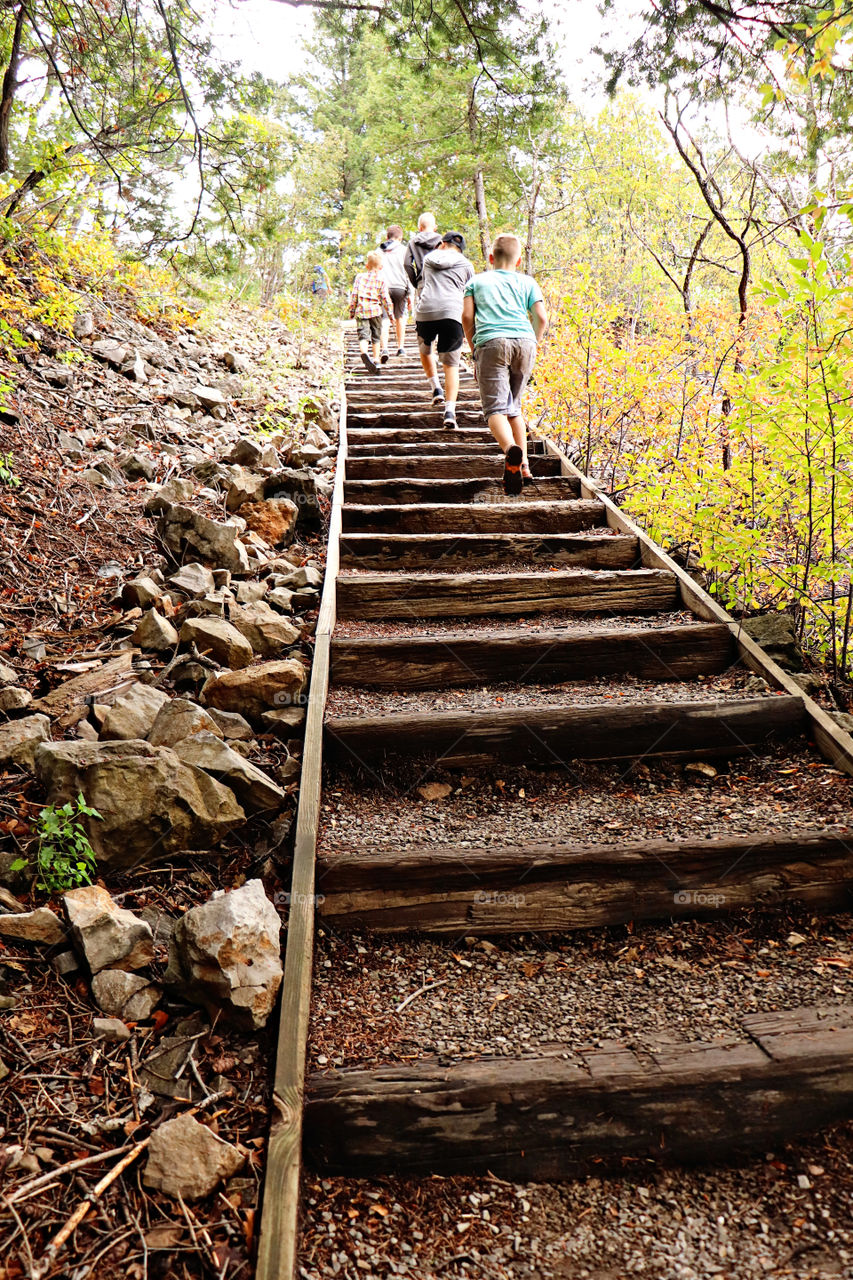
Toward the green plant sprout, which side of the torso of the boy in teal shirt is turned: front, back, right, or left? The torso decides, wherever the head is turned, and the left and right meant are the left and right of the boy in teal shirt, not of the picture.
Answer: back

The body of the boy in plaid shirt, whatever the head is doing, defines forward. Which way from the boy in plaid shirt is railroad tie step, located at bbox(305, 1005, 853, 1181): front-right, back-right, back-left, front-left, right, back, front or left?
back

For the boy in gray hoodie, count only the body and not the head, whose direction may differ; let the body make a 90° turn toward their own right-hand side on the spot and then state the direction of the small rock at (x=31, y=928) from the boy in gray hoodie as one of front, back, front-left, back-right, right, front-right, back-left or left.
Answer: right

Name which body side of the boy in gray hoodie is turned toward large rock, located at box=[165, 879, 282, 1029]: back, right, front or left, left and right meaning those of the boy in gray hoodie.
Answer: back

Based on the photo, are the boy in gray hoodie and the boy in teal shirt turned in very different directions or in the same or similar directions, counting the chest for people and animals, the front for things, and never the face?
same or similar directions

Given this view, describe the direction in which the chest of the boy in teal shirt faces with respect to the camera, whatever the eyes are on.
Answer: away from the camera

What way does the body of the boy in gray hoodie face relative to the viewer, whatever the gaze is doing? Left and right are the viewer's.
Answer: facing away from the viewer

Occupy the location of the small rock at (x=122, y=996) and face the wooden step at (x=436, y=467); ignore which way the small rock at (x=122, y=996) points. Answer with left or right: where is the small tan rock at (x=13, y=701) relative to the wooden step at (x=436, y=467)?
left

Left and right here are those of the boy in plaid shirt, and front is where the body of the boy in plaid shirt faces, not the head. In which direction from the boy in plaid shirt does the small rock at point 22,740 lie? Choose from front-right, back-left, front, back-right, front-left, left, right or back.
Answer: back

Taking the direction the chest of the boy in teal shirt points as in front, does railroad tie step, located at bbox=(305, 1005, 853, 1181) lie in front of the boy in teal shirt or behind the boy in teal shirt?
behind

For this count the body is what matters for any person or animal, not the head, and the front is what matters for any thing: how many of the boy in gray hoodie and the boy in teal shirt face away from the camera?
2

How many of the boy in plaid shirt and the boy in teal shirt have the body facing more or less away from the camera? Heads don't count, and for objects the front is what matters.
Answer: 2

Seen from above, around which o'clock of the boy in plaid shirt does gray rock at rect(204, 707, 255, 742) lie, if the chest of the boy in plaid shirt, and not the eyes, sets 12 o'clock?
The gray rock is roughly at 6 o'clock from the boy in plaid shirt.

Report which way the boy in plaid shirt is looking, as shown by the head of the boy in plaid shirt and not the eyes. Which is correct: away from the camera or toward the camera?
away from the camera

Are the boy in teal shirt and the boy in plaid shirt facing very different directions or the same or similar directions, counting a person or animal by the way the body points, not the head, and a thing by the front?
same or similar directions

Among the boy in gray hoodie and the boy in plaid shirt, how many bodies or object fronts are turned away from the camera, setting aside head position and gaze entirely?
2

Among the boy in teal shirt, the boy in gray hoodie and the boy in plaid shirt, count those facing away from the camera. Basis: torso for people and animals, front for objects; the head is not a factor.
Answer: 3

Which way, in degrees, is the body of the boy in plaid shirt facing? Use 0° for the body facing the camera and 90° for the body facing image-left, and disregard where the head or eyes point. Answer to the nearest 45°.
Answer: approximately 180°

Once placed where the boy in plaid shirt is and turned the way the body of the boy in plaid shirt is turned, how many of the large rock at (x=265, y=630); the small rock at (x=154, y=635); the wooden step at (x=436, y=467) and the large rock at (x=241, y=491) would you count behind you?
4
